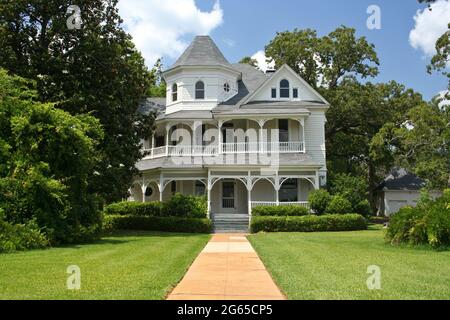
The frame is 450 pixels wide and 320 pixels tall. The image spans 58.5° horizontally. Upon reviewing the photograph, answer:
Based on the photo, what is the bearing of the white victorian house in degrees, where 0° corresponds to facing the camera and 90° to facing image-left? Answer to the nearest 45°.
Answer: approximately 0°

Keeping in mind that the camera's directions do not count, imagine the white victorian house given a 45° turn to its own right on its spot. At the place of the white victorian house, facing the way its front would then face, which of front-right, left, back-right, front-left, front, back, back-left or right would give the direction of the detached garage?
back

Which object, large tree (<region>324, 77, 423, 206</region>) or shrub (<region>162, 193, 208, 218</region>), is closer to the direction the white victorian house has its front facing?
the shrub

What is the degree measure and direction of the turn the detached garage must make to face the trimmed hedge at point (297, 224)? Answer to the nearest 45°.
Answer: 0° — it already faces it

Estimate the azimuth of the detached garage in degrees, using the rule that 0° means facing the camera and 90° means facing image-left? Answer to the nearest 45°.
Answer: approximately 0°
